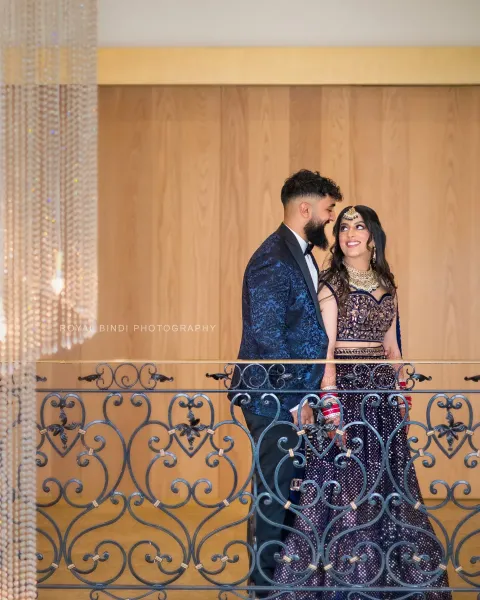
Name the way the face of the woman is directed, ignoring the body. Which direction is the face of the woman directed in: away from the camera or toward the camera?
toward the camera

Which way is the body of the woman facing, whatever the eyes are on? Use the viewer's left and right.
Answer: facing the viewer

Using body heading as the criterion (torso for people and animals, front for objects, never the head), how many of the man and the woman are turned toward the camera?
1

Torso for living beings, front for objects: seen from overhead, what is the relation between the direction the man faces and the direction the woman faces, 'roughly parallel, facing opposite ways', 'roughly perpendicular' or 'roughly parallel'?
roughly perpendicular

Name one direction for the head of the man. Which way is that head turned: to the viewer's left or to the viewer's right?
to the viewer's right

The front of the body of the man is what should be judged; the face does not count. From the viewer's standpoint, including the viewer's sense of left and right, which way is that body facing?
facing to the right of the viewer
